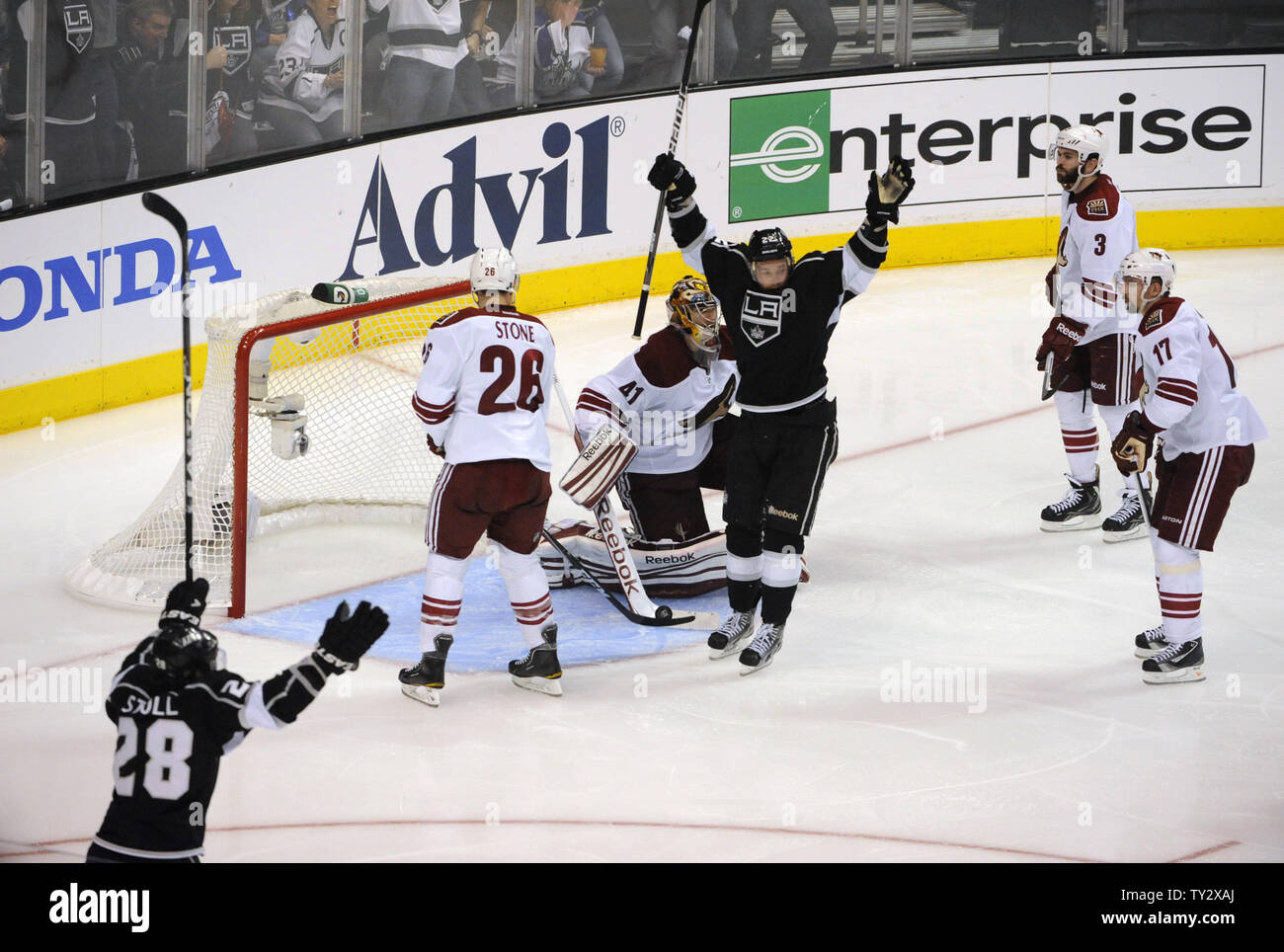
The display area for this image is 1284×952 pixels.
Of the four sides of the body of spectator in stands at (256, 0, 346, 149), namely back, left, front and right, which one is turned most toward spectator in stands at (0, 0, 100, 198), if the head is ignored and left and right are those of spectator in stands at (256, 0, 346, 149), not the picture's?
right

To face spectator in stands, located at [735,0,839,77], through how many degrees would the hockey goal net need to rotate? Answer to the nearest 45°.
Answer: approximately 90° to its left

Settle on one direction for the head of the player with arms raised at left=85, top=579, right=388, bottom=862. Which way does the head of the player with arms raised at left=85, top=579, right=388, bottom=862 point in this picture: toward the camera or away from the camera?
away from the camera

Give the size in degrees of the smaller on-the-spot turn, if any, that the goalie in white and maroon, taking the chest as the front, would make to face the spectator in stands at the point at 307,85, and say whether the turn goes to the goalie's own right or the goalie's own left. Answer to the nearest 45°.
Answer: approximately 180°

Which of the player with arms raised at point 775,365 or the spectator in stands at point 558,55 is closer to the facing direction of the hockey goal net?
the player with arms raised

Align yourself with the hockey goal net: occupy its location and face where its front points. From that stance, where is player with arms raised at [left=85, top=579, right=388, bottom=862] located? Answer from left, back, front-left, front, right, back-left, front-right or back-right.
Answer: front-right
